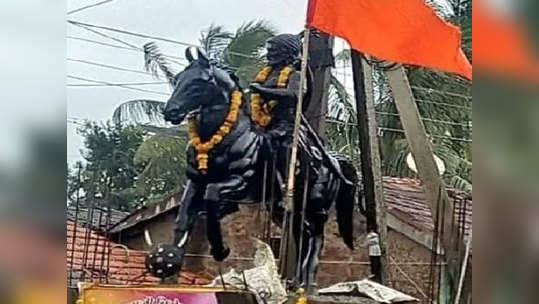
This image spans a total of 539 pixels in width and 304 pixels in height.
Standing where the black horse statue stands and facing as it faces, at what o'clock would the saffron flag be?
The saffron flag is roughly at 8 o'clock from the black horse statue.

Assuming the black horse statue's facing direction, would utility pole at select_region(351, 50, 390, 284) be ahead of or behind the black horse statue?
behind

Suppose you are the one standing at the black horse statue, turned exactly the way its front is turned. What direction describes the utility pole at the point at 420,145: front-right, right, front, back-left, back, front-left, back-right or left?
back-left

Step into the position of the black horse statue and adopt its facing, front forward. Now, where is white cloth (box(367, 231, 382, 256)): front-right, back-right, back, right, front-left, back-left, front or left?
back-left

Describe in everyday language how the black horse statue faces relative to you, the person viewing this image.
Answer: facing the viewer and to the left of the viewer
